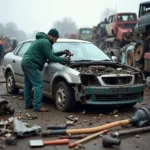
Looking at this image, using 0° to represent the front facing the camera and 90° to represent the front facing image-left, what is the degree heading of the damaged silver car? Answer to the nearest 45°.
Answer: approximately 315°

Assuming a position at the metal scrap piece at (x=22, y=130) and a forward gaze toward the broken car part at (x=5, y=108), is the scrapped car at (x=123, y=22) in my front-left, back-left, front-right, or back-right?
front-right

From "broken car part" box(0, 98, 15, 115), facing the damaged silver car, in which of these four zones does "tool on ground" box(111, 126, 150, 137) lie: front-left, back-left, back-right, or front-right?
front-right

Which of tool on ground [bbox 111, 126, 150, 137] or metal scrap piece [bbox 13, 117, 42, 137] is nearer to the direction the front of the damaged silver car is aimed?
the tool on ground

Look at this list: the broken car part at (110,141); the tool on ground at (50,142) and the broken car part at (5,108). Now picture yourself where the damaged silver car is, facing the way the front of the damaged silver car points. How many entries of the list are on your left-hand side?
0

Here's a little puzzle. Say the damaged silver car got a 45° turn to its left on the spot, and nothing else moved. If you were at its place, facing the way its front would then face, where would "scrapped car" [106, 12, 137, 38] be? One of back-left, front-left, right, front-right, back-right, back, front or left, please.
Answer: left

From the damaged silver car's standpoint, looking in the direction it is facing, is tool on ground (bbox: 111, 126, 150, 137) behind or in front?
in front

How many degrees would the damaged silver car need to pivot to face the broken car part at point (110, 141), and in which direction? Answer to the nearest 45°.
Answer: approximately 45° to its right

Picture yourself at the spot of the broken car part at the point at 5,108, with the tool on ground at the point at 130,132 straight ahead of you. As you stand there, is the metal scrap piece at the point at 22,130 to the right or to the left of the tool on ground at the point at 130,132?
right

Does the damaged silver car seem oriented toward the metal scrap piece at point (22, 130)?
no

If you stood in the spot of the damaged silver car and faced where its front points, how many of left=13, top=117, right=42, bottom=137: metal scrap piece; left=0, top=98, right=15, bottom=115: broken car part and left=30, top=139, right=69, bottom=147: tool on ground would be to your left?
0

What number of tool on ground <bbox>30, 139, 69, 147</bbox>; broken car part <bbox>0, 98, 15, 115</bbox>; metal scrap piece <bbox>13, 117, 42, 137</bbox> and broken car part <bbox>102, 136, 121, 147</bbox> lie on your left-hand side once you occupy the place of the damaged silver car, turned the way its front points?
0

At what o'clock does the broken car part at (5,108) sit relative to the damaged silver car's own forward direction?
The broken car part is roughly at 4 o'clock from the damaged silver car.

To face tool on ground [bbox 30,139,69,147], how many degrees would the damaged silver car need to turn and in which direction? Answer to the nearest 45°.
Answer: approximately 45° to its right

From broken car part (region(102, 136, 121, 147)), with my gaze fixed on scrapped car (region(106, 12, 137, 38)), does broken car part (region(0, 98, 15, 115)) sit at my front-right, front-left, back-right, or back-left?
front-left
